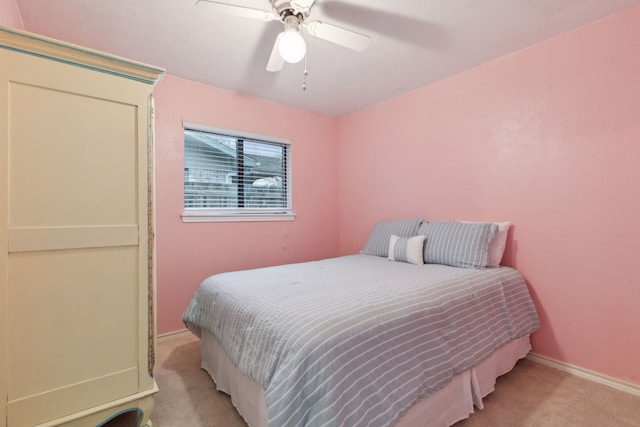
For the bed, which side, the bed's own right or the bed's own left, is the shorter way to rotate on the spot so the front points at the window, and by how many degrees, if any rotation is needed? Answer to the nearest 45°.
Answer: approximately 90° to the bed's own right

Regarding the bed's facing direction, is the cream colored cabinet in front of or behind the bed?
in front

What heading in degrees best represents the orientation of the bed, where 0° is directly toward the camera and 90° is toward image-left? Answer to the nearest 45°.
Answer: approximately 45°
